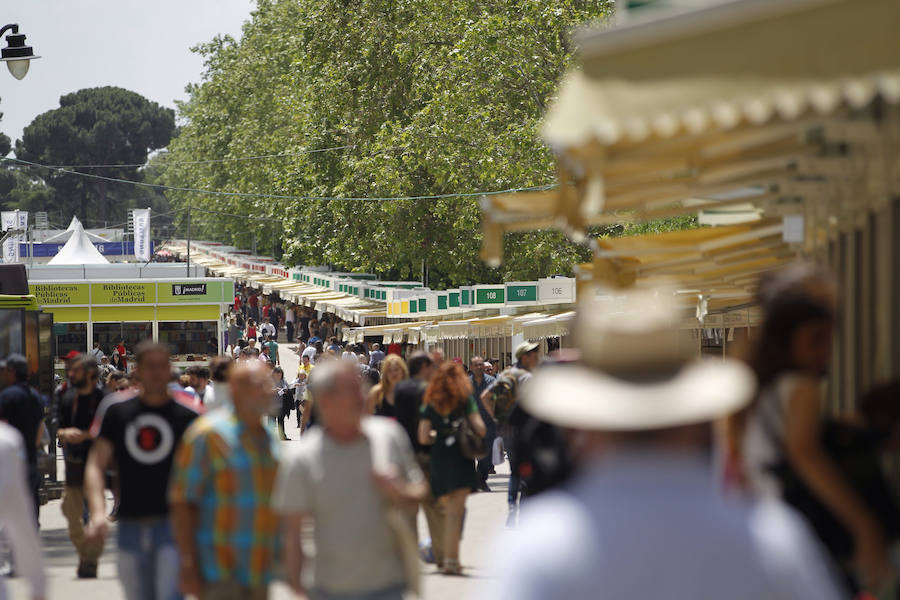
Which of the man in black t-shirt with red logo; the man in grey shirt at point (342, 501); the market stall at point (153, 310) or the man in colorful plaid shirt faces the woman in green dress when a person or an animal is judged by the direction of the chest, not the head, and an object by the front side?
the market stall

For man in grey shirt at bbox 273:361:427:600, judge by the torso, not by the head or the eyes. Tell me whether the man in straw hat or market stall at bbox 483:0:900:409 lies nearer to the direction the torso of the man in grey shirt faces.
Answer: the man in straw hat

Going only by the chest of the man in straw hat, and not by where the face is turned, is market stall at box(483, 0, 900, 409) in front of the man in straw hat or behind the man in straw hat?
in front

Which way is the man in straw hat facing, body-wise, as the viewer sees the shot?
away from the camera

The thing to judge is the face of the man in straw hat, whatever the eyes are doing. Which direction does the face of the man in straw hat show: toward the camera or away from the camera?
away from the camera

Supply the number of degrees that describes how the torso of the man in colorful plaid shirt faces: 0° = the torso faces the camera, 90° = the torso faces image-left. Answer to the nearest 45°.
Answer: approximately 315°

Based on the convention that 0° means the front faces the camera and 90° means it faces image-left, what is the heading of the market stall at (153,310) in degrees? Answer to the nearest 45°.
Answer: approximately 0°

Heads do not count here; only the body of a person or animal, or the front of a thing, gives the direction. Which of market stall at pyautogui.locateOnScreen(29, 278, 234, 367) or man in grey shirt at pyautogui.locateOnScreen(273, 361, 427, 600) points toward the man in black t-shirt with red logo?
the market stall

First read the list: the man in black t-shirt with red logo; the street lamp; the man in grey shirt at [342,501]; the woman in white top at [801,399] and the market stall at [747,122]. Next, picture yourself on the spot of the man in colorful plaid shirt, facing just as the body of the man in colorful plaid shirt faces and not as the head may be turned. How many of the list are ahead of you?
3
